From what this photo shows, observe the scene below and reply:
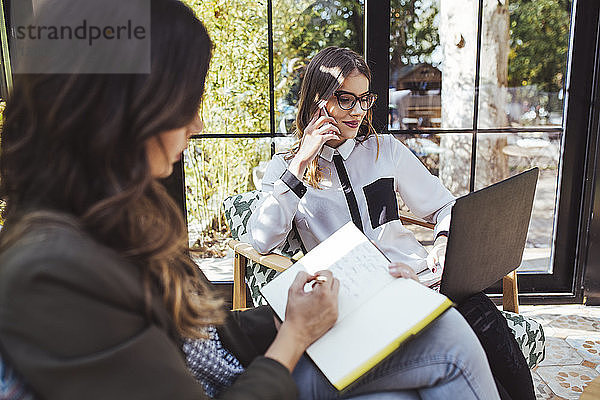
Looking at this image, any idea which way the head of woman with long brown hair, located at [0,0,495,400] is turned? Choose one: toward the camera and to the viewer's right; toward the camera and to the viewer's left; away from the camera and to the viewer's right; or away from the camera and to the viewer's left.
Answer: away from the camera and to the viewer's right

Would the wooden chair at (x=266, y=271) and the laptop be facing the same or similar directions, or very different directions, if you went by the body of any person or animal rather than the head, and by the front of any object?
very different directions

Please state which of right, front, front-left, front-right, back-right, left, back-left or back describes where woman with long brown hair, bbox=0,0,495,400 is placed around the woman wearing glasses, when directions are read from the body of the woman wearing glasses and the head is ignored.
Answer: front-right

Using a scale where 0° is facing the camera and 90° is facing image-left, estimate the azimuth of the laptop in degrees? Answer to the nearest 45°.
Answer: approximately 135°
